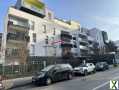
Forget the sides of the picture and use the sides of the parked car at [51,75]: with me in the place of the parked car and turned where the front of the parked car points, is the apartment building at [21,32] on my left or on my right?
on my right

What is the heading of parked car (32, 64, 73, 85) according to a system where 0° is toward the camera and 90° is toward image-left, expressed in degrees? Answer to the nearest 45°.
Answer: approximately 45°
